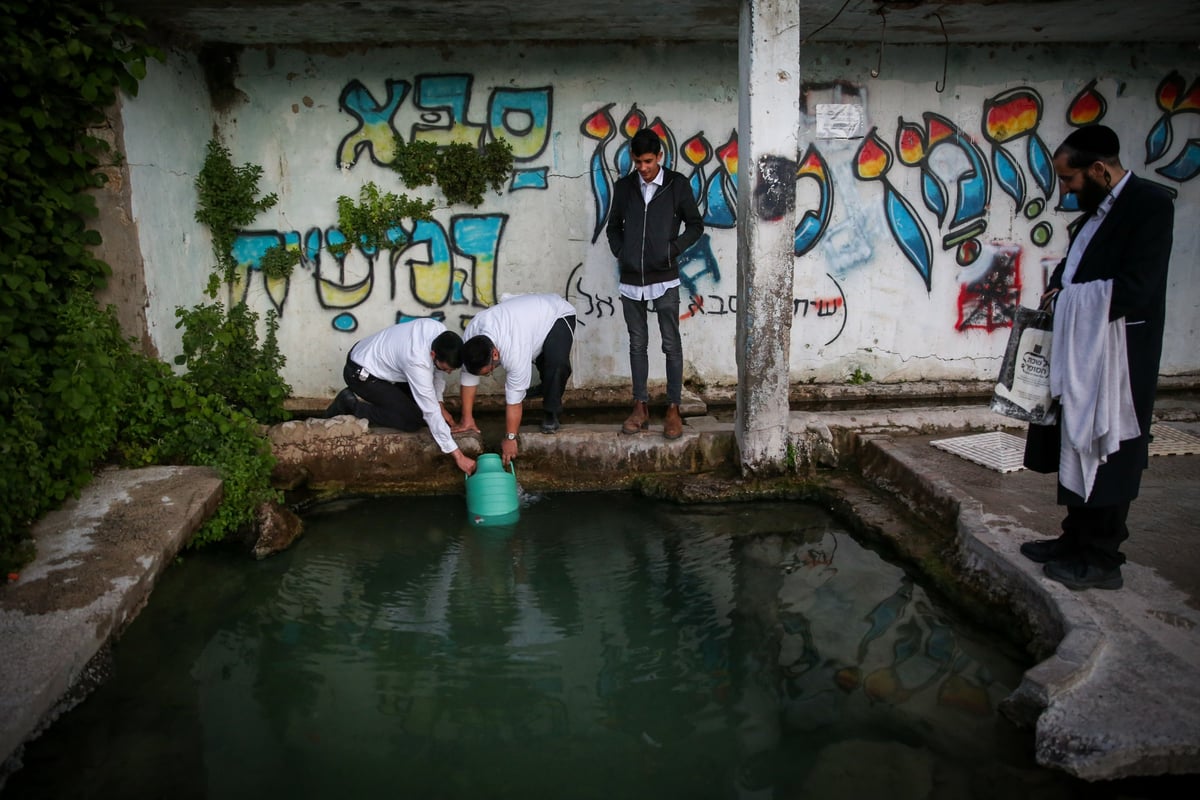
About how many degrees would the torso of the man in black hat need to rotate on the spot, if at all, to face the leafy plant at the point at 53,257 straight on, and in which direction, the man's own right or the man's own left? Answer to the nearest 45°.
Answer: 0° — they already face it

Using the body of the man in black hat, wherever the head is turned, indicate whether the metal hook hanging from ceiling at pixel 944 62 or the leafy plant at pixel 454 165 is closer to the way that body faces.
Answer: the leafy plant

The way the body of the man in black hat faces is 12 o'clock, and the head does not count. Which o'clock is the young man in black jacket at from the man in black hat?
The young man in black jacket is roughly at 1 o'clock from the man in black hat.

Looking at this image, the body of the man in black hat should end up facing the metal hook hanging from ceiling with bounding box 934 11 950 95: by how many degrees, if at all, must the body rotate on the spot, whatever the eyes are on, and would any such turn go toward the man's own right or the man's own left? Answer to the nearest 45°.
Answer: approximately 90° to the man's own right

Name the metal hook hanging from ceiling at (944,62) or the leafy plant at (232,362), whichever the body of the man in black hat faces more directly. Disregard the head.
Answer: the leafy plant

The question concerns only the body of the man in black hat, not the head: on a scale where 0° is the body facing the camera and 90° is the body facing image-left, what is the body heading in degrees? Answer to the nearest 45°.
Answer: approximately 90°

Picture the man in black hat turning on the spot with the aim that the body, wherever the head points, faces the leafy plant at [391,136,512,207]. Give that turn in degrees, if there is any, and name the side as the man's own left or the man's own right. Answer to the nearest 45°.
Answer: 0° — they already face it

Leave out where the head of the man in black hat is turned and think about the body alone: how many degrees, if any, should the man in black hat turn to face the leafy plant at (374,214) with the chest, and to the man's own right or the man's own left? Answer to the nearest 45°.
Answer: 0° — they already face it

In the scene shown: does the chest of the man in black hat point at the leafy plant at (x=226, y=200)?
yes

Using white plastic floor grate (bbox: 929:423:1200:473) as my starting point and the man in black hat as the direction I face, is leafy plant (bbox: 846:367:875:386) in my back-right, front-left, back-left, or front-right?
back-right

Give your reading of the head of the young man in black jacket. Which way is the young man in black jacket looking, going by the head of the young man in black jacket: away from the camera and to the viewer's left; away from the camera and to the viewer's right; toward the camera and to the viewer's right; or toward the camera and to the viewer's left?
toward the camera and to the viewer's left

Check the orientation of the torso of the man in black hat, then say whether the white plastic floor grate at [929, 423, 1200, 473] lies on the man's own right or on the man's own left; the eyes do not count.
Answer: on the man's own right

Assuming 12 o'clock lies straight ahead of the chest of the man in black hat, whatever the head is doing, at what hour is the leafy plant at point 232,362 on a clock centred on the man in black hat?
The leafy plant is roughly at 12 o'clock from the man in black hat.
